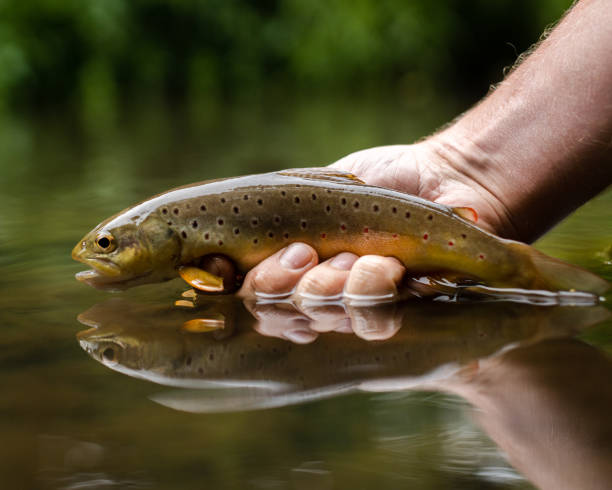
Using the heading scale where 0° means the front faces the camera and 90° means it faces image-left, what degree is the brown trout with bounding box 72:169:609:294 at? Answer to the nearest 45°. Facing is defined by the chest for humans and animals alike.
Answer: approximately 90°
